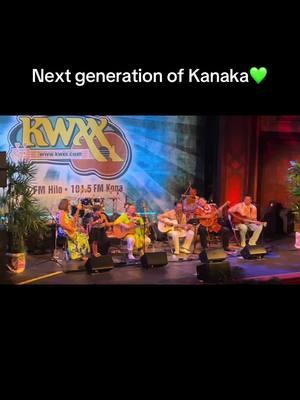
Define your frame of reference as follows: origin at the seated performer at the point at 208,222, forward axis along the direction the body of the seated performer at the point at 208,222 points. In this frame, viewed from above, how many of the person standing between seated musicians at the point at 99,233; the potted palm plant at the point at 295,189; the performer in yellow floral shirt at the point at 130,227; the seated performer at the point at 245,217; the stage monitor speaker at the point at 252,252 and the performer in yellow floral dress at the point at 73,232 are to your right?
3

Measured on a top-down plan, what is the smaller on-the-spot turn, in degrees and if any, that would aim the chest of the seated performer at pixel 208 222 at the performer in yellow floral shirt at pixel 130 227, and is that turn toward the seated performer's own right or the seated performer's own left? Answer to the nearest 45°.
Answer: approximately 90° to the seated performer's own right

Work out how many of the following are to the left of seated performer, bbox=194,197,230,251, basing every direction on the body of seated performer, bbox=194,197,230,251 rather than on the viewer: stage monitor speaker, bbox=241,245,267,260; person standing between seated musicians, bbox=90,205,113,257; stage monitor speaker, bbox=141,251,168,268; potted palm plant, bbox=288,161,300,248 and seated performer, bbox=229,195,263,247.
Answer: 3

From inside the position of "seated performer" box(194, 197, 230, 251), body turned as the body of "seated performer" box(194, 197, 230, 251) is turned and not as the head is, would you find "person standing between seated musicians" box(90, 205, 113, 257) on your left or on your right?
on your right

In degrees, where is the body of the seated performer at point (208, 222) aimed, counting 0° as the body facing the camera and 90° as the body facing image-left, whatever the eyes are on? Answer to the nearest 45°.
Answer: approximately 0°

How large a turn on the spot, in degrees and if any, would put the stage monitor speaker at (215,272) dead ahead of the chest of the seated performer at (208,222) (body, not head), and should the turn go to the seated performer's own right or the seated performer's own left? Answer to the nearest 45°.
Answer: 0° — they already face it

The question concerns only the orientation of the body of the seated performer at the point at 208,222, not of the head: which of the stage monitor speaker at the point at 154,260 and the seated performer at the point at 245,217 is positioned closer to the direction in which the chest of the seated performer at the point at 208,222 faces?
the stage monitor speaker

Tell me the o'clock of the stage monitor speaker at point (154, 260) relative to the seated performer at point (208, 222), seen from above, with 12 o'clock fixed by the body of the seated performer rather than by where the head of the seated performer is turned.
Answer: The stage monitor speaker is roughly at 2 o'clock from the seated performer.
